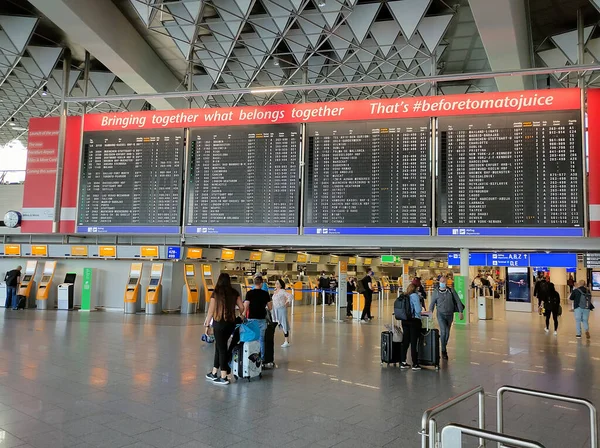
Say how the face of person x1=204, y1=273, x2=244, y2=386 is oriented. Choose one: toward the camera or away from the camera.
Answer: away from the camera

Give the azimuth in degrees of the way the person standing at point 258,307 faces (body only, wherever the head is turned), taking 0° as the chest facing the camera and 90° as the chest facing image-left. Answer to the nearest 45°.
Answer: approximately 180°

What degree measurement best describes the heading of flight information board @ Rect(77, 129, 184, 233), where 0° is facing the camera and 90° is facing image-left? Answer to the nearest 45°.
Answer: approximately 0°

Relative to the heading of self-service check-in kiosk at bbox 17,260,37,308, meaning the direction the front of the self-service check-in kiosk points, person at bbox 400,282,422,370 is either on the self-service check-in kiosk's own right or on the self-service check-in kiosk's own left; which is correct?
on the self-service check-in kiosk's own left

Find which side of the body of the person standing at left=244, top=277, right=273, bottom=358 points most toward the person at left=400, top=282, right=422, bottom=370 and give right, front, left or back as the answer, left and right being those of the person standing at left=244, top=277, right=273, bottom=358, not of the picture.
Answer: right

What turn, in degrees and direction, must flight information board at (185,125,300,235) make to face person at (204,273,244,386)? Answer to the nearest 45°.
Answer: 0° — it already faces them

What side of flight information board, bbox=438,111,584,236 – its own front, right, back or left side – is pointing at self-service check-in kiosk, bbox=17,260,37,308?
right

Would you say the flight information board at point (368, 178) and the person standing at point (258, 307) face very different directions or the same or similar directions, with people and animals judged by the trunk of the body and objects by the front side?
very different directions

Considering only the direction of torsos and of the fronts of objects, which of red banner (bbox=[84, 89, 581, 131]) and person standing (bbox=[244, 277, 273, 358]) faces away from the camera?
the person standing
